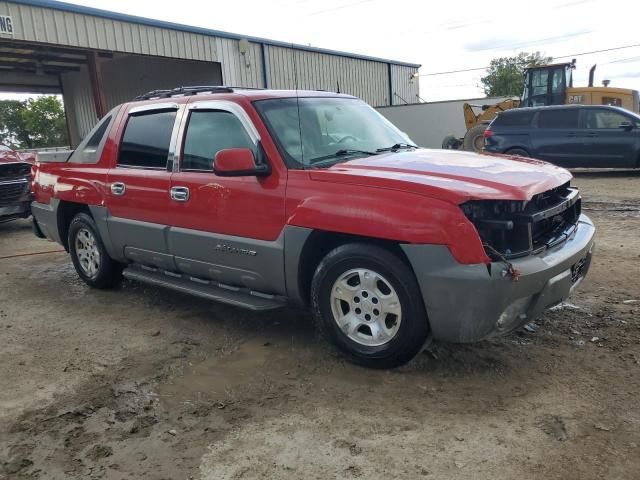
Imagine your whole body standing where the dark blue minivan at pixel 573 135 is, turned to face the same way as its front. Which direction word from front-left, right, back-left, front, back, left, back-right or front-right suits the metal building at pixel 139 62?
back

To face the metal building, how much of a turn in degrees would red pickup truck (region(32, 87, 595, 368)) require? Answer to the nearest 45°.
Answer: approximately 135° to its left

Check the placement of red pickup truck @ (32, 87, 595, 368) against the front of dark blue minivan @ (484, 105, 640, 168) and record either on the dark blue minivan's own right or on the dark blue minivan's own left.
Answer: on the dark blue minivan's own right

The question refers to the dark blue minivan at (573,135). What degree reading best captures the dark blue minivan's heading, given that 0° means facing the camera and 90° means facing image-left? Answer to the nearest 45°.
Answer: approximately 270°

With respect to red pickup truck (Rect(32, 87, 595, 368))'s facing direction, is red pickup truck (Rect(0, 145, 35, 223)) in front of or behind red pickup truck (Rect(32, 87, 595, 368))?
behind

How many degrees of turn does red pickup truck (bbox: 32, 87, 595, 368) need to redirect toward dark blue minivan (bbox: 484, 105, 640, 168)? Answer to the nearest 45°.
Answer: approximately 90° to its left

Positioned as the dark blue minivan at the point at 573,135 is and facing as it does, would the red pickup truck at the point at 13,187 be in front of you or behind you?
behind

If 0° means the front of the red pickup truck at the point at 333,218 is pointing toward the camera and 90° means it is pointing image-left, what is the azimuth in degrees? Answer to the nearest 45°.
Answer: approximately 315°
